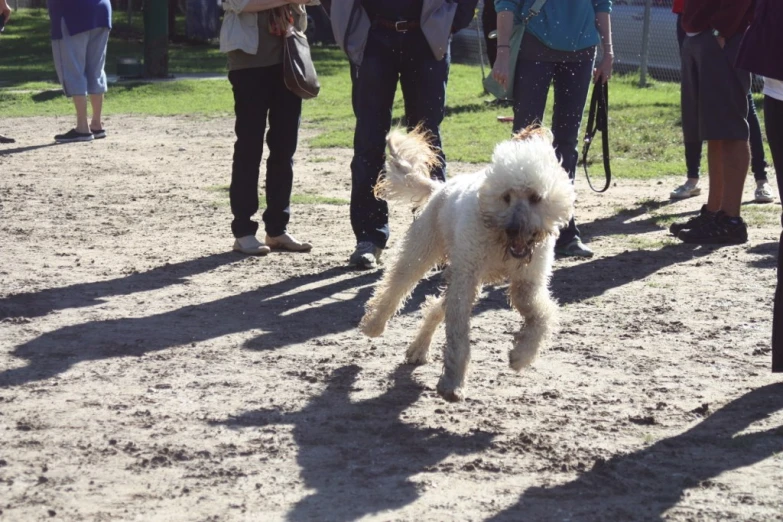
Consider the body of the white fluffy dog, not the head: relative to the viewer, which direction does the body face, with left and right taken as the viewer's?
facing the viewer and to the right of the viewer

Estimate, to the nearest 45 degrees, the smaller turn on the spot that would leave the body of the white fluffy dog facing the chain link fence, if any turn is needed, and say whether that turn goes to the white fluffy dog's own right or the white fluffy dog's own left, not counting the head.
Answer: approximately 135° to the white fluffy dog's own left
